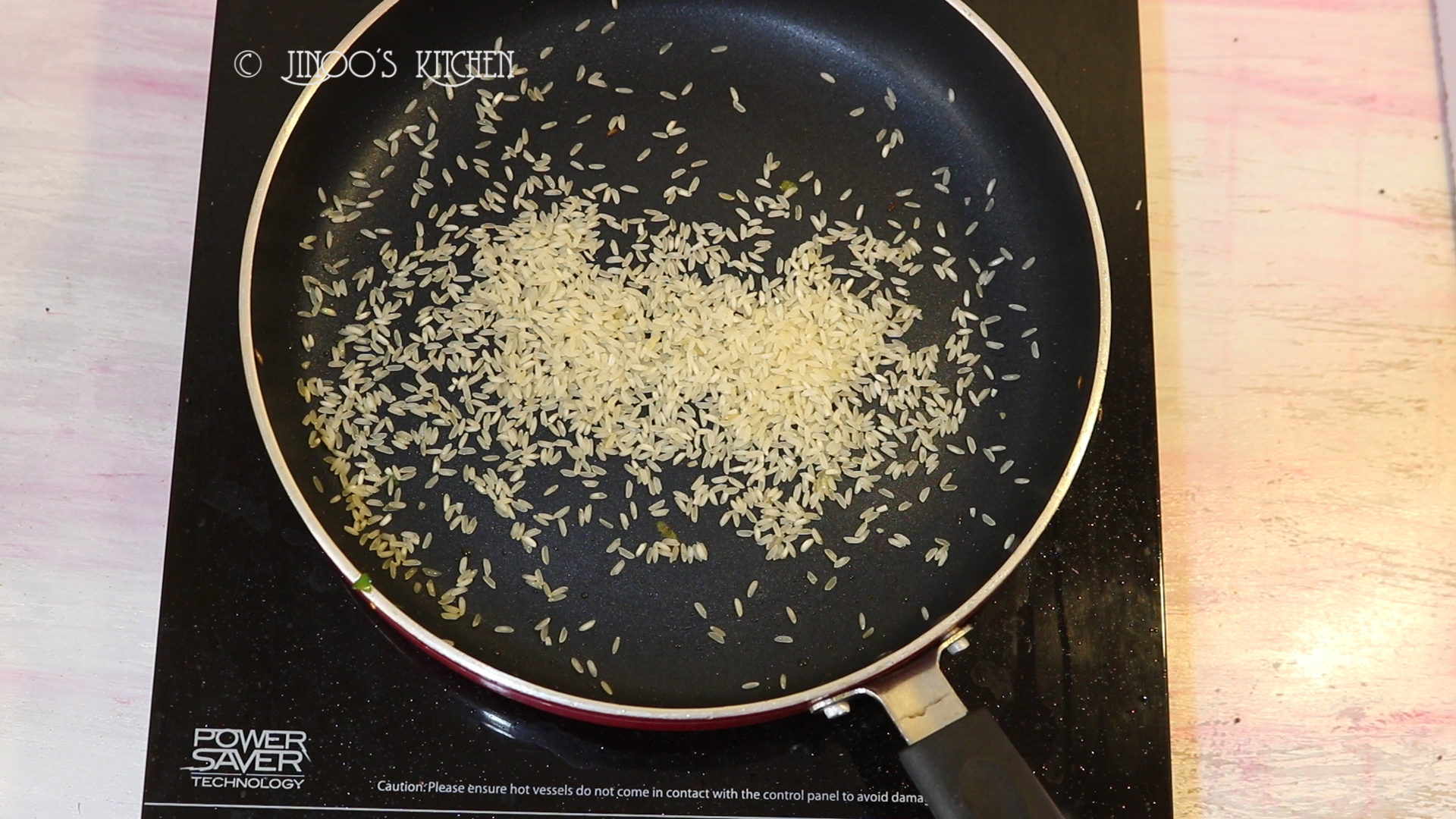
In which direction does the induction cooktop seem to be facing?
toward the camera
